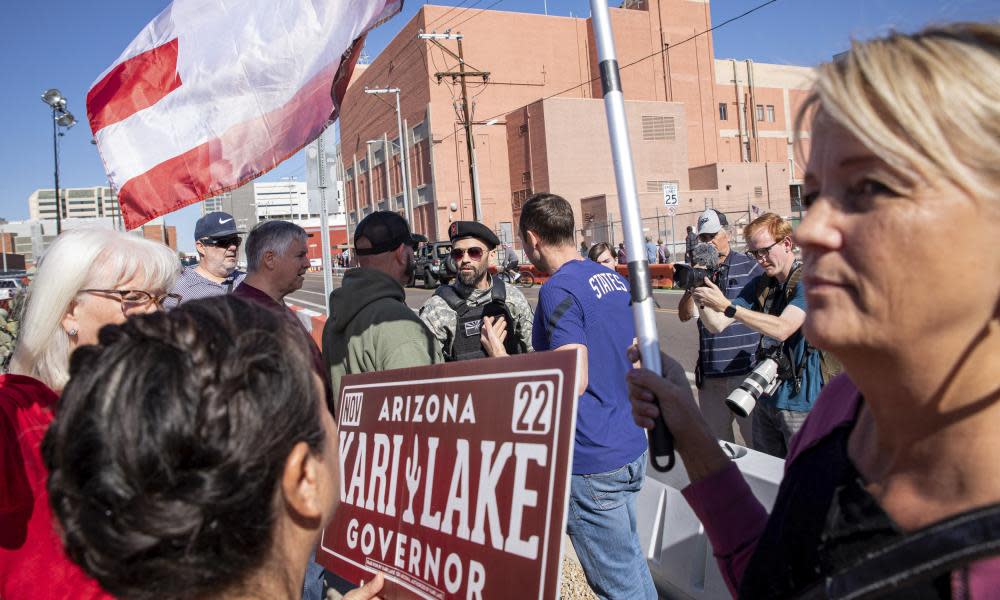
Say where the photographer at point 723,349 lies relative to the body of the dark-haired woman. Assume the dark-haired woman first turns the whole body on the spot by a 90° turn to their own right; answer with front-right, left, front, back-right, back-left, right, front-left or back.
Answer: left

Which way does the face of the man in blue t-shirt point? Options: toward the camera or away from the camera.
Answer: away from the camera

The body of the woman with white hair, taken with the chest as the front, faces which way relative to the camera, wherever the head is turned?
to the viewer's right

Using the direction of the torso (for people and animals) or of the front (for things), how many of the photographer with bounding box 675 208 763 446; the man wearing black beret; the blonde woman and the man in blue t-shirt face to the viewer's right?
0

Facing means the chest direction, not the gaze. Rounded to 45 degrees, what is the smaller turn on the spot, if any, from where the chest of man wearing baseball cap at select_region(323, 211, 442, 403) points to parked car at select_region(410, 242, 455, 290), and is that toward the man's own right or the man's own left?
approximately 45° to the man's own left

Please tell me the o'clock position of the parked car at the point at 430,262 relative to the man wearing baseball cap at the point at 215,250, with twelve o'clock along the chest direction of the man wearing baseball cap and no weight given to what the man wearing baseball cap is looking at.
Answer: The parked car is roughly at 8 o'clock from the man wearing baseball cap.

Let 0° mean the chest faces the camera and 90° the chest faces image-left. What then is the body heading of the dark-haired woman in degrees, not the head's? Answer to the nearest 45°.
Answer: approximately 225°

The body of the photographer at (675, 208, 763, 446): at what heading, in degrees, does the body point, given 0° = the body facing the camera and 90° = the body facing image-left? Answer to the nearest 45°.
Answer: approximately 45°

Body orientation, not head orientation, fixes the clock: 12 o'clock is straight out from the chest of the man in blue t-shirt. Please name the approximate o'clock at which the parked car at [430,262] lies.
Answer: The parked car is roughly at 1 o'clock from the man in blue t-shirt.

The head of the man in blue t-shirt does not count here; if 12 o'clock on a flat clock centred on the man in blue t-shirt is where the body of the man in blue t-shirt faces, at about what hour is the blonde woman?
The blonde woman is roughly at 7 o'clock from the man in blue t-shirt.

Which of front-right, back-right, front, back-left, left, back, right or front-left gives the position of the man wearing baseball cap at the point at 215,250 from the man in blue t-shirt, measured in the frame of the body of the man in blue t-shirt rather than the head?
front

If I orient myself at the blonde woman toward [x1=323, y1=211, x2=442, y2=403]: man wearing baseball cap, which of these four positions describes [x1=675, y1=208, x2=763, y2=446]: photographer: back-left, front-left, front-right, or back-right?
front-right

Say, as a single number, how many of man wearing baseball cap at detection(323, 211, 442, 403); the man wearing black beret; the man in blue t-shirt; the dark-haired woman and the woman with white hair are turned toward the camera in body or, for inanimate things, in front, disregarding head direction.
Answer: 1

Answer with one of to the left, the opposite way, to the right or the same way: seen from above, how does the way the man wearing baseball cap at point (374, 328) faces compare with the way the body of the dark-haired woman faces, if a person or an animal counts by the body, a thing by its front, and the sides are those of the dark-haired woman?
the same way

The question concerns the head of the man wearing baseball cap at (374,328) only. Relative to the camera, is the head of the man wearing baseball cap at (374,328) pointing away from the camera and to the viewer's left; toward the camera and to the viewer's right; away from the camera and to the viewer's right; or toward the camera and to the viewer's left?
away from the camera and to the viewer's right

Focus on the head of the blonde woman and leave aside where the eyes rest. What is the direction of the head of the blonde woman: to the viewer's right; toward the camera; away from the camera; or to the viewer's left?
to the viewer's left

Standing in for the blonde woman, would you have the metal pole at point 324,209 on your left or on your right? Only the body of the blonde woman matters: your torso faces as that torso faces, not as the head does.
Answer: on your right
